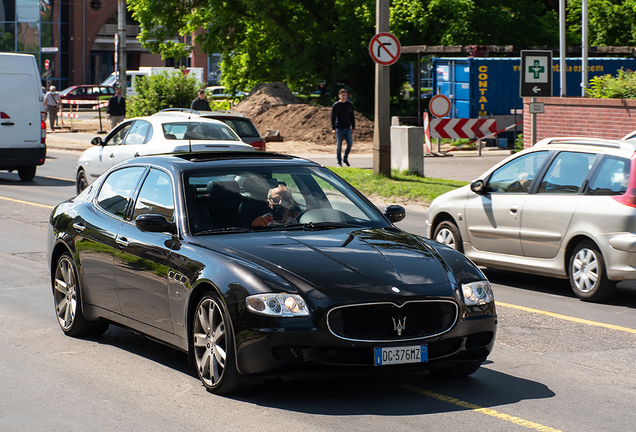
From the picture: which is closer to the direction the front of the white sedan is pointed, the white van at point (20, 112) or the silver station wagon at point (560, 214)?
the white van

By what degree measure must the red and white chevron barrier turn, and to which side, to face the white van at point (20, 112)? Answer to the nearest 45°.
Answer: approximately 45° to its right

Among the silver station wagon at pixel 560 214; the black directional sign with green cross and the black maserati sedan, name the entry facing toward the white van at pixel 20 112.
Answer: the silver station wagon

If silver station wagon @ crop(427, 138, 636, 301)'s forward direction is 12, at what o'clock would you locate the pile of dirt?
The pile of dirt is roughly at 1 o'clock from the silver station wagon.

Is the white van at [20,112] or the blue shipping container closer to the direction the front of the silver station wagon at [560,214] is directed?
the white van

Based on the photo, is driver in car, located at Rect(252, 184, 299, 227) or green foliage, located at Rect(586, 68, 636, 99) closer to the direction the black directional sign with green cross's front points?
the driver in car

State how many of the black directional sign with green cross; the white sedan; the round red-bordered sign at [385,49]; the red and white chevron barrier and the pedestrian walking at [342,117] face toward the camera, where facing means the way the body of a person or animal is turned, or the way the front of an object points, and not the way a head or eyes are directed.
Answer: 4

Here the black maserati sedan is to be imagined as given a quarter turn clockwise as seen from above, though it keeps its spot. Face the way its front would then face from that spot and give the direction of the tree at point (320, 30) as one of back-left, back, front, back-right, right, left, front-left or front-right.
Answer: back-right

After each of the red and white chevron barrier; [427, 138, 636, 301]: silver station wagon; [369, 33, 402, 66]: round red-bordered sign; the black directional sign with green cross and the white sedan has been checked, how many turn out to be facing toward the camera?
3

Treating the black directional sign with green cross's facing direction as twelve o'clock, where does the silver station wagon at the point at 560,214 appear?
The silver station wagon is roughly at 12 o'clock from the black directional sign with green cross.

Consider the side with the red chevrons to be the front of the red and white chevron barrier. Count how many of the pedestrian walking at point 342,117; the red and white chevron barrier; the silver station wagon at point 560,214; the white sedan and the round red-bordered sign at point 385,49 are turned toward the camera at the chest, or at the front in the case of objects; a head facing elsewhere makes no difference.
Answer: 3
